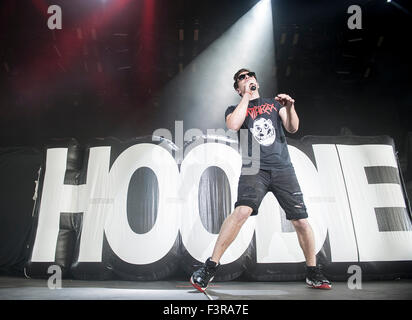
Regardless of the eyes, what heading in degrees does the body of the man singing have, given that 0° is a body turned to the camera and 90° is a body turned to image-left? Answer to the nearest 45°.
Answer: approximately 0°
